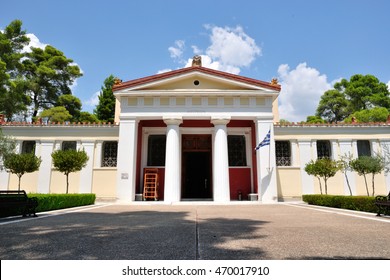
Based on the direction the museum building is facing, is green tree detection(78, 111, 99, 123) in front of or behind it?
behind

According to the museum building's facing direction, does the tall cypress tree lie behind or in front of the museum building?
behind

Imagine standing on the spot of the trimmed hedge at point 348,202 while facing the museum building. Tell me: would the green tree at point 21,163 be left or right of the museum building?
left

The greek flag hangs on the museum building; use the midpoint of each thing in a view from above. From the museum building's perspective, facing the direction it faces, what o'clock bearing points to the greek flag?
The greek flag is roughly at 10 o'clock from the museum building.

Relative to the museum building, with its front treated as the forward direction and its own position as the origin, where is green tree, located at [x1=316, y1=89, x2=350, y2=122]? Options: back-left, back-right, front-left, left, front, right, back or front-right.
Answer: back-left

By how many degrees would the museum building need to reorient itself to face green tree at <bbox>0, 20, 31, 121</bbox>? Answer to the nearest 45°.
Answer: approximately 90° to its right

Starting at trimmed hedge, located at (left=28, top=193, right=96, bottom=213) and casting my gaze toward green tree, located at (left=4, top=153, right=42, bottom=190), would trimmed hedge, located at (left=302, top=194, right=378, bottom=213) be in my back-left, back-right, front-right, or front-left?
back-right

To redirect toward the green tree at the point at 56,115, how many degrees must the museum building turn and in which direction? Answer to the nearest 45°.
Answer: approximately 135° to its right

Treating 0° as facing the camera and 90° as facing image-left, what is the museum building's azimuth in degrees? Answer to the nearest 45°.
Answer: approximately 0°

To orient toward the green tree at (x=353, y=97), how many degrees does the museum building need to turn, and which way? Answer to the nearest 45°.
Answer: approximately 135° to its left

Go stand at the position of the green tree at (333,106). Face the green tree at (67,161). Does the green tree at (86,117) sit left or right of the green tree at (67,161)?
right

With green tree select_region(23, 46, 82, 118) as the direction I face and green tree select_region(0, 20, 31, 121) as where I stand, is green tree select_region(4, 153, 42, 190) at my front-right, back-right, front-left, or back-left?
back-right
